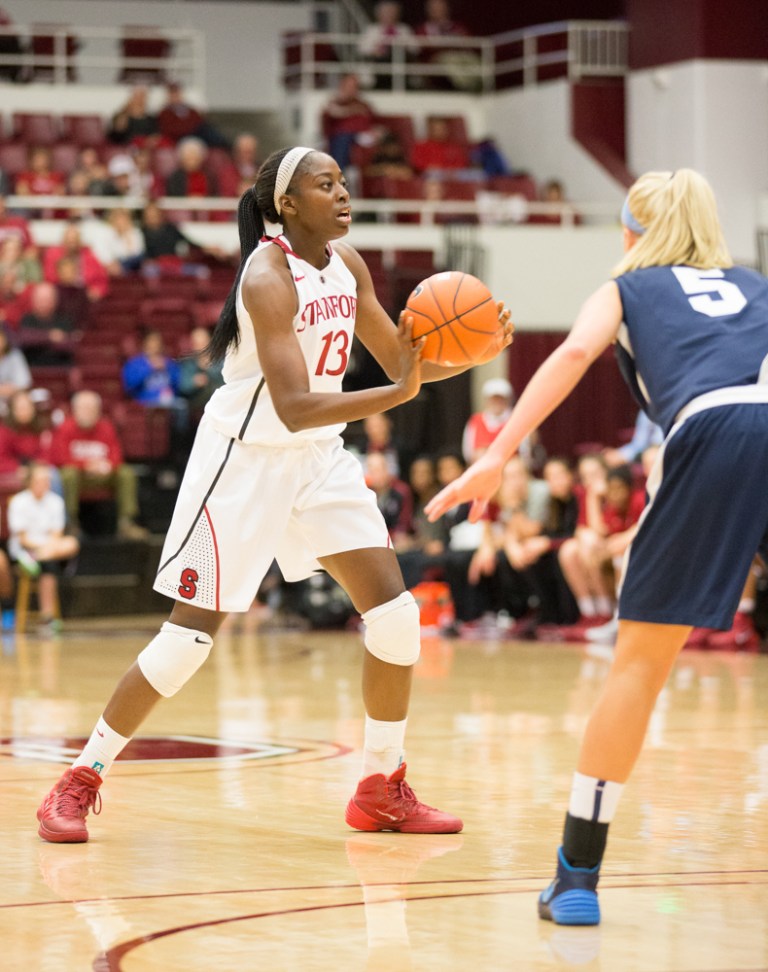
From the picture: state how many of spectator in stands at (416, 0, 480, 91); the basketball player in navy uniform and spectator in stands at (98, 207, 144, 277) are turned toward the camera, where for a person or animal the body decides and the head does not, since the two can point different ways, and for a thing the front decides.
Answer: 2

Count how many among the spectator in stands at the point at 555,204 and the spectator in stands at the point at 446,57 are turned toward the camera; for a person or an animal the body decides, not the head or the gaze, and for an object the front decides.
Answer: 2

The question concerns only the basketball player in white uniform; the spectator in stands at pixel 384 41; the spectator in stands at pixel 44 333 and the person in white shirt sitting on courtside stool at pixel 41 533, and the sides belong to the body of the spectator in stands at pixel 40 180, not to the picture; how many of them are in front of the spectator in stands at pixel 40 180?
3

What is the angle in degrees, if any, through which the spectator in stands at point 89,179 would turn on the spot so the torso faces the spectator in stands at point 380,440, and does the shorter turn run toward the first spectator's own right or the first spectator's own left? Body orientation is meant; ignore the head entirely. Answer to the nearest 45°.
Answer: approximately 45° to the first spectator's own left

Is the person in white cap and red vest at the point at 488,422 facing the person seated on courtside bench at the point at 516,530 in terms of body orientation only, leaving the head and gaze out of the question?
yes

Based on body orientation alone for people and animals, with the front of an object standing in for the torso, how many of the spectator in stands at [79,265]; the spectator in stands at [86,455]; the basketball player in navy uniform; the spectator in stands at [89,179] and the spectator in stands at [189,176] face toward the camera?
4

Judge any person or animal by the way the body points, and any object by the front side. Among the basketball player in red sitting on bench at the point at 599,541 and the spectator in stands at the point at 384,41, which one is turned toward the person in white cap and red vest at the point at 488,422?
the spectator in stands at the point at 384,41

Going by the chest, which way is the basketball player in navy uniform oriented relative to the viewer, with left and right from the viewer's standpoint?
facing away from the viewer and to the left of the viewer

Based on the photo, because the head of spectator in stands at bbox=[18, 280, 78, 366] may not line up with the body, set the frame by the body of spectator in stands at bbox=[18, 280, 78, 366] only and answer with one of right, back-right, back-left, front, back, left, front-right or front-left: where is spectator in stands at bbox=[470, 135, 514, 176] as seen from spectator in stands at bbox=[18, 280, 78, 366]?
back-left

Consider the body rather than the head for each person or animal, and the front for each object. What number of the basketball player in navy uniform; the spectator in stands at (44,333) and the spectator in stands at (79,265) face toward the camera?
2
